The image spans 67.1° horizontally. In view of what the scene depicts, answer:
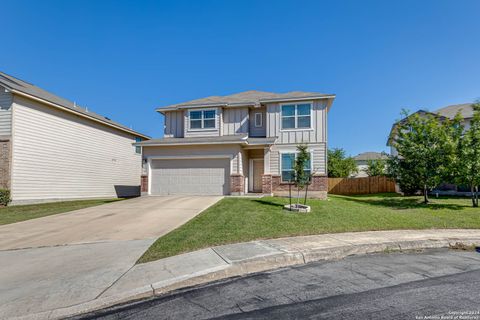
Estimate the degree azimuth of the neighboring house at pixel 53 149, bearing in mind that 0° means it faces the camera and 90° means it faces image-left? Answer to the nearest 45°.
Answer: approximately 45°

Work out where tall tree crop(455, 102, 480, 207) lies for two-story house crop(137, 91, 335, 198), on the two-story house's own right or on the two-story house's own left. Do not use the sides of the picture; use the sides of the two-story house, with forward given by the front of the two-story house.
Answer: on the two-story house's own left

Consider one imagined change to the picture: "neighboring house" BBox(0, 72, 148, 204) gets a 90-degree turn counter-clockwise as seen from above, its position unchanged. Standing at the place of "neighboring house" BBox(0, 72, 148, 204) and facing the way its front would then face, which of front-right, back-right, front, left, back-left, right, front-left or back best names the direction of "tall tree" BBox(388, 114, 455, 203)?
front

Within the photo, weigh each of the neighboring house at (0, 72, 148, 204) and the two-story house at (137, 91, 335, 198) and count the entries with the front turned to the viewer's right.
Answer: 0

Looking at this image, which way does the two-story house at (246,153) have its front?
toward the camera

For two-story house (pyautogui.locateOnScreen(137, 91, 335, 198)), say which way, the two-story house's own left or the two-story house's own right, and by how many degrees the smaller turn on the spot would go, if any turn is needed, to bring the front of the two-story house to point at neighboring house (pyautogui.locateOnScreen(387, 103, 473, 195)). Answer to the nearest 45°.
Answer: approximately 90° to the two-story house's own left

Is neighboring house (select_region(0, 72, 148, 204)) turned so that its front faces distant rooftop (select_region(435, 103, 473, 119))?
no

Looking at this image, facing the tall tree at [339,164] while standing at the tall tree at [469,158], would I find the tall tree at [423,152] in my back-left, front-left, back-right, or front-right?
front-left

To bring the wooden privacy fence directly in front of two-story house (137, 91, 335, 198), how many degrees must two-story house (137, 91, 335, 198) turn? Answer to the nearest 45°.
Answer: approximately 135° to its left

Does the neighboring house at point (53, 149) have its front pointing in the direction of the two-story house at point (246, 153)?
no

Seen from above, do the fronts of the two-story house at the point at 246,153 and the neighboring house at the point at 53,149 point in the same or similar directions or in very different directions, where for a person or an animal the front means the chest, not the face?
same or similar directions

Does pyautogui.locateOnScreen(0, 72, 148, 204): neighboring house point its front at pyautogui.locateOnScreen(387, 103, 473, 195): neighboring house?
no

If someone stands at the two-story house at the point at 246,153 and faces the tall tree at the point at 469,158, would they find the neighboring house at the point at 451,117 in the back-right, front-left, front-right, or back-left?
front-left

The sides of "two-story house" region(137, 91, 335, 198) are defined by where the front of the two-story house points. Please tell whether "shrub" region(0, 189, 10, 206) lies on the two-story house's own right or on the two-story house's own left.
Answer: on the two-story house's own right
